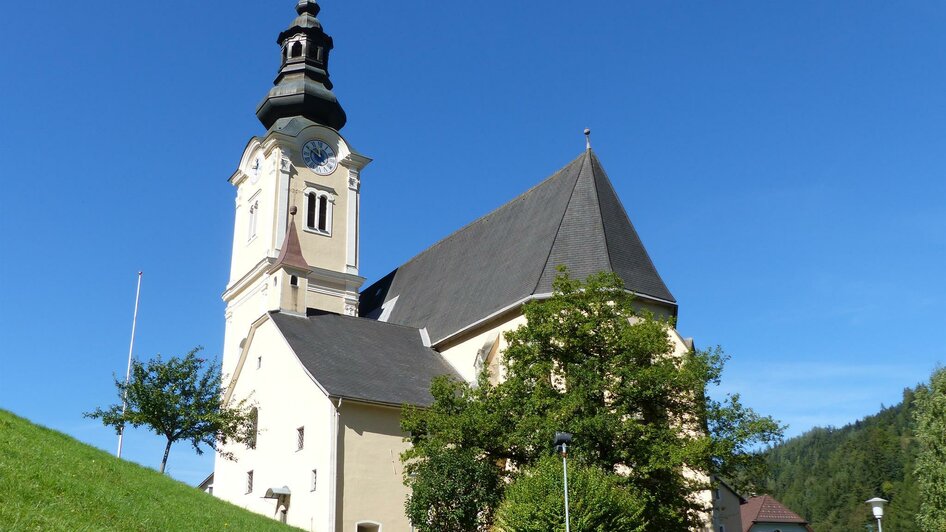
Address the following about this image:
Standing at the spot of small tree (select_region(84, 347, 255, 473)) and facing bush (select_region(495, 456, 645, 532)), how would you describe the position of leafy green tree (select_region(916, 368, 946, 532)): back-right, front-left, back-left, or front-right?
front-left

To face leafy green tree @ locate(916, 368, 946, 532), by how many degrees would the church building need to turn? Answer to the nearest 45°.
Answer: approximately 135° to its right

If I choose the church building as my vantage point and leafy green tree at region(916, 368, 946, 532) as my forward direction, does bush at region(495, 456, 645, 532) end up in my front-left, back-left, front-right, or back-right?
front-right

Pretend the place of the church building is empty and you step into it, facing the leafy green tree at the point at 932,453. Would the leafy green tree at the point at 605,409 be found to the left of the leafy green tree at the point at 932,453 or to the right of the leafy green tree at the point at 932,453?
right
